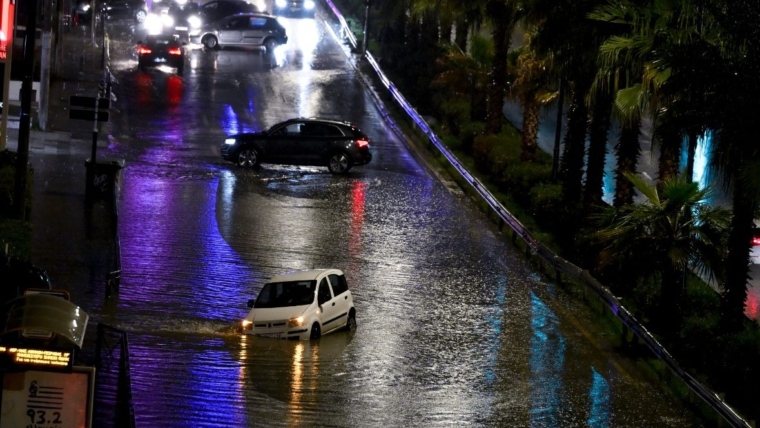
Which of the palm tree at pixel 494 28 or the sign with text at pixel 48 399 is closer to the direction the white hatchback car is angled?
the sign with text

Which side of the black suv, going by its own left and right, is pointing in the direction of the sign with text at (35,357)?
left

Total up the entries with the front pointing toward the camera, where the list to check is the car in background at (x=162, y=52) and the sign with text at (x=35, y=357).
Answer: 1

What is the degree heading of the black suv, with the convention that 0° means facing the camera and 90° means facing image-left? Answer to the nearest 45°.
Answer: approximately 90°

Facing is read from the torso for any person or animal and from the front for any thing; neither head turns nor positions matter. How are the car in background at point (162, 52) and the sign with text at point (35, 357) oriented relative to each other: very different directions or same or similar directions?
very different directions

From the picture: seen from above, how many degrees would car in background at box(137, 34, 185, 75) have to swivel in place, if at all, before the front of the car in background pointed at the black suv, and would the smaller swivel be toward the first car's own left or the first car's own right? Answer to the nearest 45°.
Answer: approximately 180°

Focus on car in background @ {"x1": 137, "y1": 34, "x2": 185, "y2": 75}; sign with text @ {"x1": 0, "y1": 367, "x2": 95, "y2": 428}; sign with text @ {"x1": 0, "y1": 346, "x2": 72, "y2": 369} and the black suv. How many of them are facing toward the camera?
2

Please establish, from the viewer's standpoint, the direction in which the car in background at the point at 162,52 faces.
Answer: facing away from the viewer

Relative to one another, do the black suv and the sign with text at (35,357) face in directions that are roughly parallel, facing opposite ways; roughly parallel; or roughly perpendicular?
roughly perpendicular
